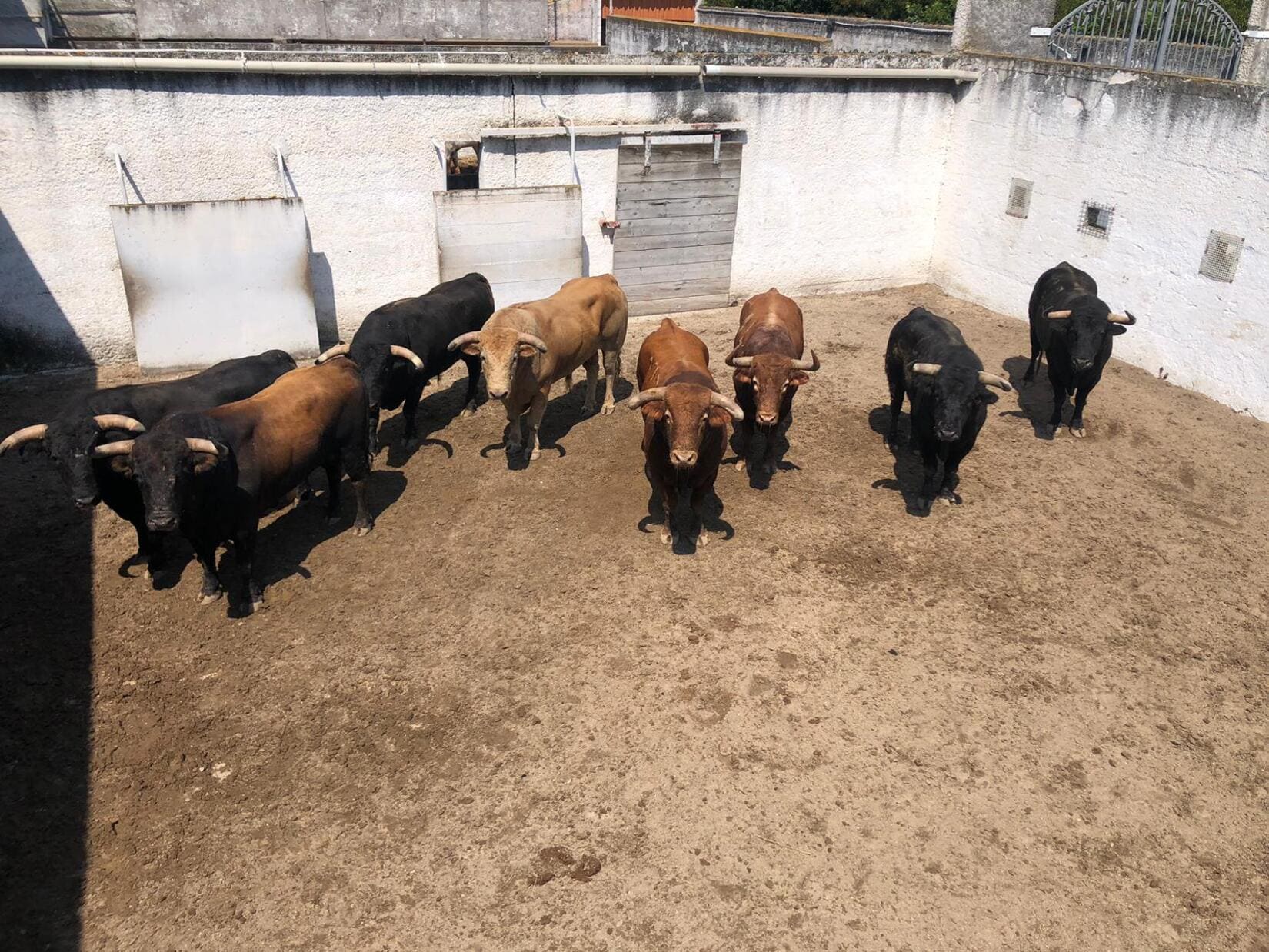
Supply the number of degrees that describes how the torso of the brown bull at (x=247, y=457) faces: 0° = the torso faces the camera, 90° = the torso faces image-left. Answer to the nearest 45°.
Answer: approximately 45°

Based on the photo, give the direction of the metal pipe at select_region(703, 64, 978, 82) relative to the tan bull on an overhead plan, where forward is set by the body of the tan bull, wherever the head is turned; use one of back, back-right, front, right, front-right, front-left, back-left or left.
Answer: back

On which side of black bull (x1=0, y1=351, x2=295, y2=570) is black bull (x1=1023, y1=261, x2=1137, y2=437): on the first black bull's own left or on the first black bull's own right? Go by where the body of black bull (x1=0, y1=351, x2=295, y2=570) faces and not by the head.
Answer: on the first black bull's own left

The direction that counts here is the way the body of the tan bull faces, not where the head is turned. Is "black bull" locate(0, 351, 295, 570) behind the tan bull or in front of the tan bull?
in front

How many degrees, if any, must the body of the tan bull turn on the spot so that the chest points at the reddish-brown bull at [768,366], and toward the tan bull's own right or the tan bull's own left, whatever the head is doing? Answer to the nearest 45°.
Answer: approximately 135° to the tan bull's own left

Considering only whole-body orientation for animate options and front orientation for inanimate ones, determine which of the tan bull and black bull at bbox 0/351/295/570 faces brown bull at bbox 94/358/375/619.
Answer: the tan bull

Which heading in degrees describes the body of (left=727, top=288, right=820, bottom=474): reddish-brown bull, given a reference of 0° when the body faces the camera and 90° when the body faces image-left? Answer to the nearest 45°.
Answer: approximately 0°

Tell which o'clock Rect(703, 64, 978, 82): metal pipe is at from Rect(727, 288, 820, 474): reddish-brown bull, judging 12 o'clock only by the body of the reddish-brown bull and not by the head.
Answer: The metal pipe is roughly at 6 o'clock from the reddish-brown bull.

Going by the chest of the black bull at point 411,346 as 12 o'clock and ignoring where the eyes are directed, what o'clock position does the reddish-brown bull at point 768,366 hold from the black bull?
The reddish-brown bull is roughly at 8 o'clock from the black bull.

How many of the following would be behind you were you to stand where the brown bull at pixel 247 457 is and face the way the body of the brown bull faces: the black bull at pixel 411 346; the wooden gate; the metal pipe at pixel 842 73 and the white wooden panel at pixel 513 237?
4

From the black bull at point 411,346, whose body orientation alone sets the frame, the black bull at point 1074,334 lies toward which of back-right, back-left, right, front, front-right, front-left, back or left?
back-left

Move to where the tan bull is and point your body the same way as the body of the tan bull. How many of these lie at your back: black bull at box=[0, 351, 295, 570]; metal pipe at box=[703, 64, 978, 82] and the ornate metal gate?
2
